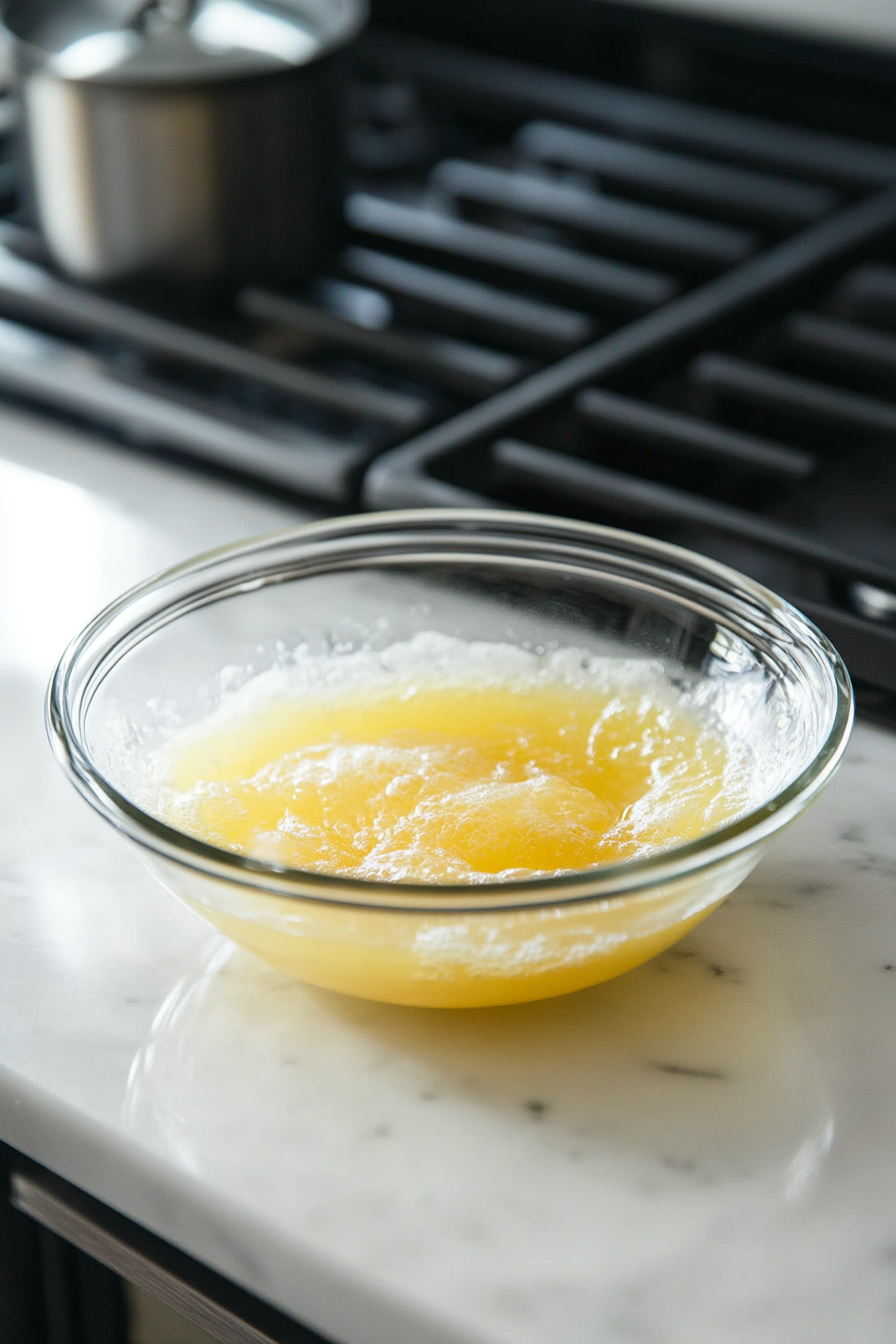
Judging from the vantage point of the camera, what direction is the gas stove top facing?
facing the viewer and to the left of the viewer
